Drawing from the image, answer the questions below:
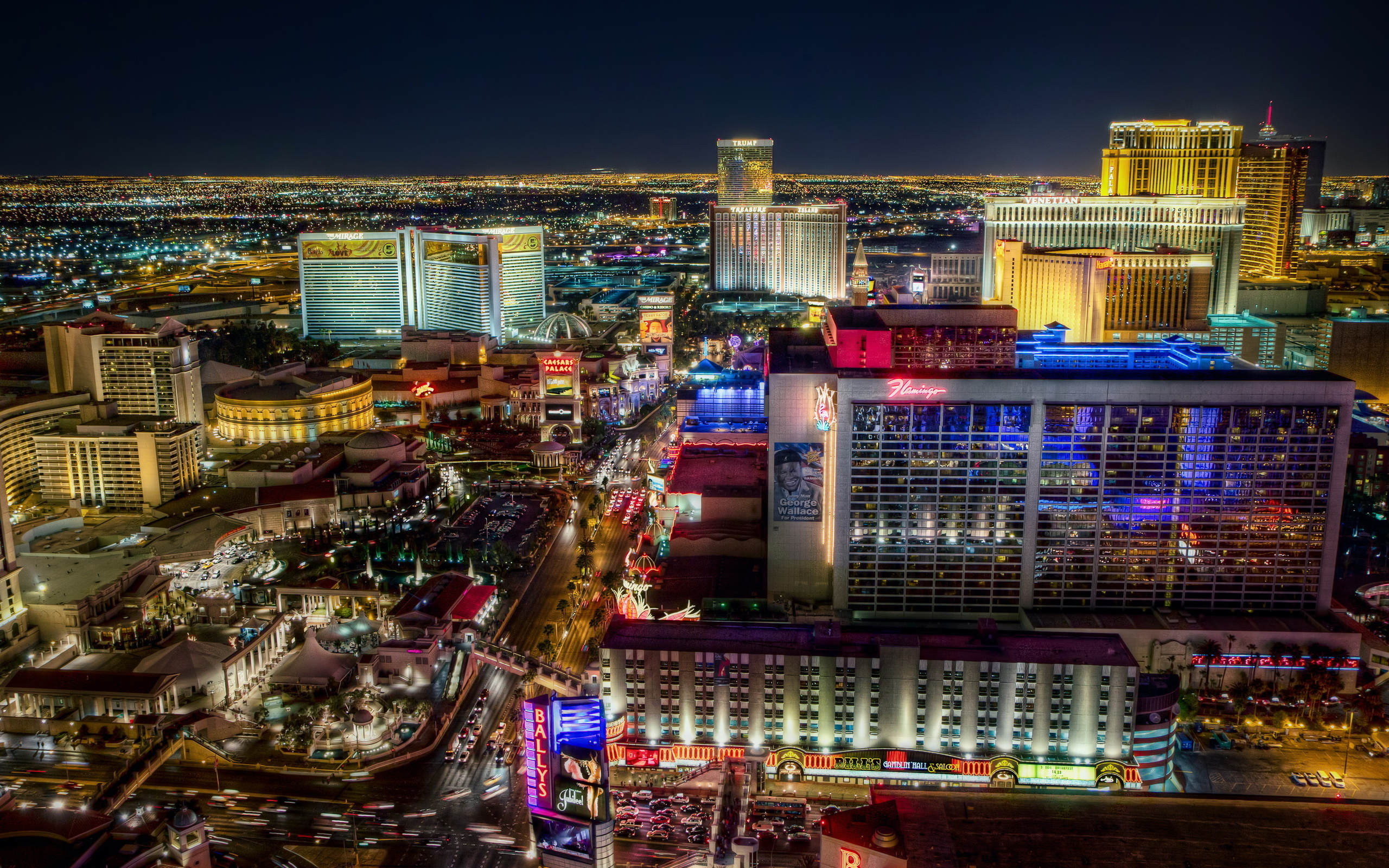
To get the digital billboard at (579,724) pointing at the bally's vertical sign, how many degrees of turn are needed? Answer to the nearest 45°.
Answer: approximately 90° to its right

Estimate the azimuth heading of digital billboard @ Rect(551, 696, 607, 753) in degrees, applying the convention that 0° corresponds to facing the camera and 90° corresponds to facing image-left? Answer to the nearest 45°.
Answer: approximately 0°
